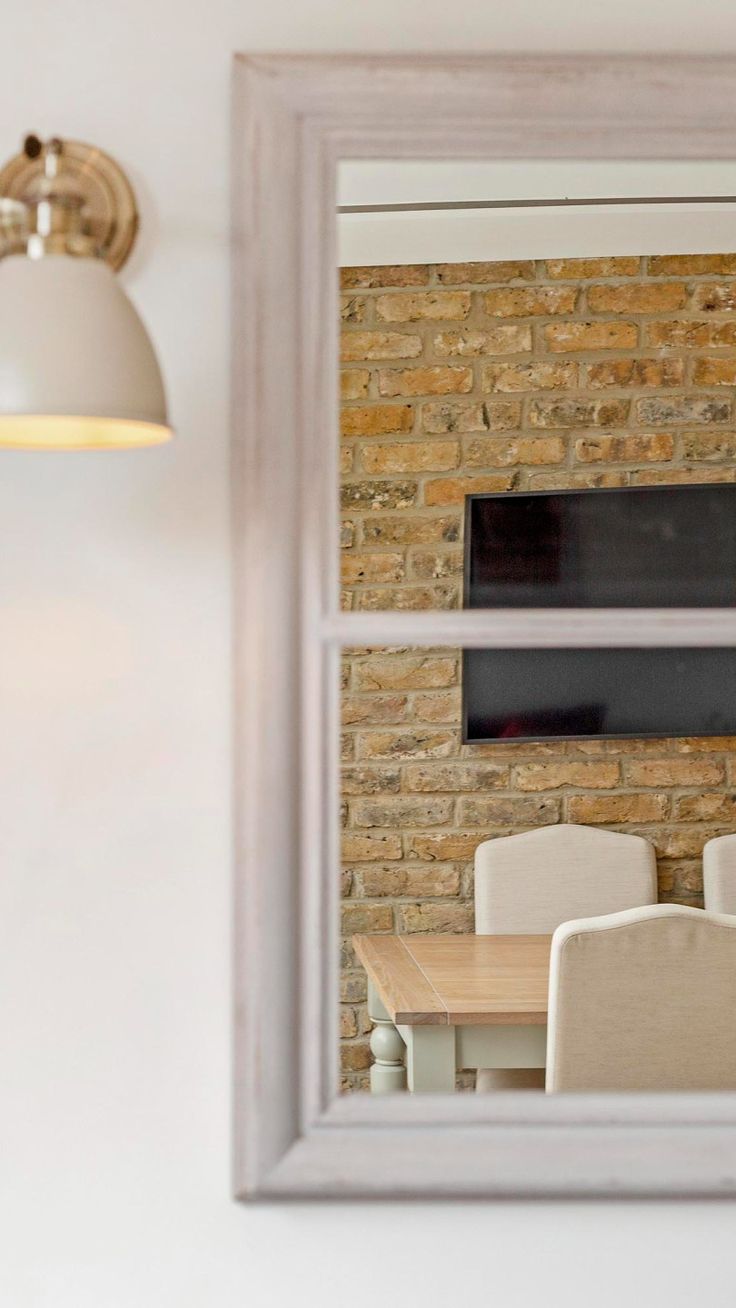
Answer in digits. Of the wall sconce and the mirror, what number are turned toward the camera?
2

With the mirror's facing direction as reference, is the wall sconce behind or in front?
in front

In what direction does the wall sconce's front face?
toward the camera

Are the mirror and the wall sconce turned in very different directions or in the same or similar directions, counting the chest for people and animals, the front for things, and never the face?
same or similar directions

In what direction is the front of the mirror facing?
toward the camera
